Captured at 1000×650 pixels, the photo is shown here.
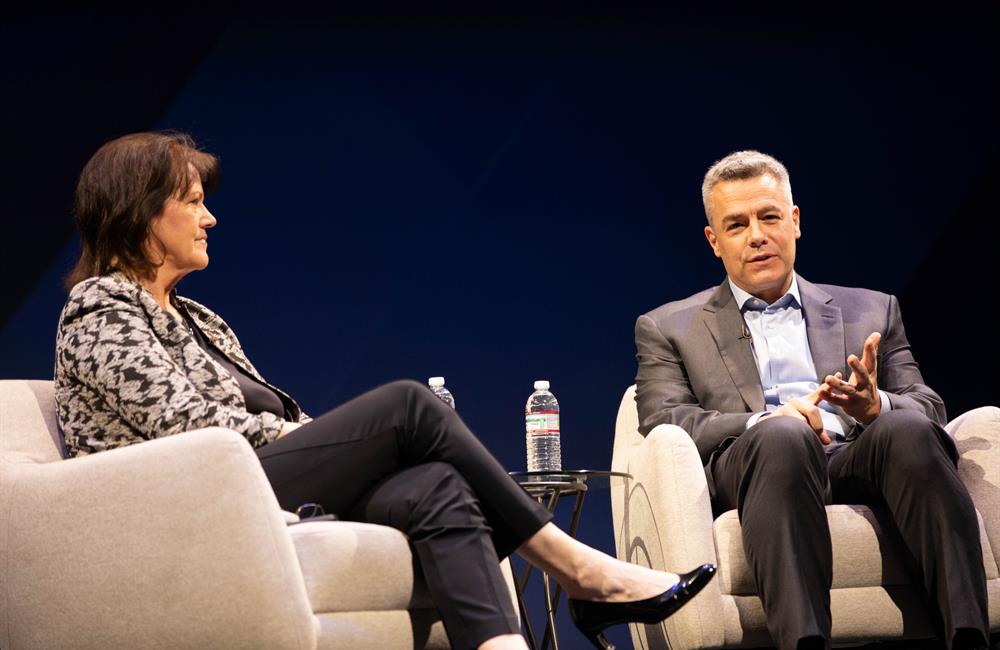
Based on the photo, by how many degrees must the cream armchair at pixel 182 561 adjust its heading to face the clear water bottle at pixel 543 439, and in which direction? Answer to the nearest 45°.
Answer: approximately 45° to its left

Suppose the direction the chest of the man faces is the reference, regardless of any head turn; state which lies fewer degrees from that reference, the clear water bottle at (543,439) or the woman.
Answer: the woman

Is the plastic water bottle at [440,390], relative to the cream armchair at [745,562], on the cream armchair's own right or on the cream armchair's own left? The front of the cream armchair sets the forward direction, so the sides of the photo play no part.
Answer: on the cream armchair's own right

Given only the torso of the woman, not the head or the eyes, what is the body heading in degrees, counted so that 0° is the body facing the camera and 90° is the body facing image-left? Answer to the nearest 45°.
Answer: approximately 270°

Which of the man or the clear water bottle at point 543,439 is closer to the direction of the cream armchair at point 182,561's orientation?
the man

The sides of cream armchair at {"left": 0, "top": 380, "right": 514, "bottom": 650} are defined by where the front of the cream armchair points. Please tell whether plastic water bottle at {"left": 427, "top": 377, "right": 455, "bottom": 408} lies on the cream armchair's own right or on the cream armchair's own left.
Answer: on the cream armchair's own left

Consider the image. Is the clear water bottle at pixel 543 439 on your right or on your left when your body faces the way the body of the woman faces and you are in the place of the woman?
on your left

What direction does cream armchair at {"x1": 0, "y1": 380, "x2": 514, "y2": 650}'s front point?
to the viewer's right

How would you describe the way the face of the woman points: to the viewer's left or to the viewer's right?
to the viewer's right
